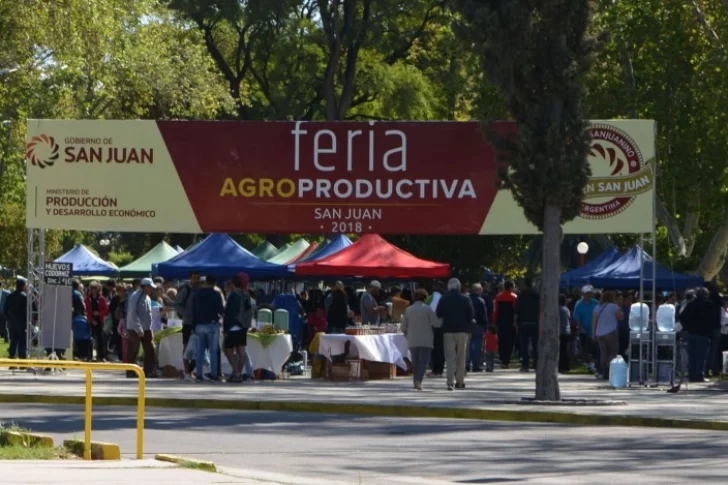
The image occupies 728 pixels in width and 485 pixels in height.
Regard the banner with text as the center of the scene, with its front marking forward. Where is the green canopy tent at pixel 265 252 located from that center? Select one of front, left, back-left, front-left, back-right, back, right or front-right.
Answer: back

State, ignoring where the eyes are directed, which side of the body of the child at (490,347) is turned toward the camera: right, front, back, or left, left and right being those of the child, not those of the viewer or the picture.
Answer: back

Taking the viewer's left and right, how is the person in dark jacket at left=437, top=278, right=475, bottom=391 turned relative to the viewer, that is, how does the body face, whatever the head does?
facing away from the viewer

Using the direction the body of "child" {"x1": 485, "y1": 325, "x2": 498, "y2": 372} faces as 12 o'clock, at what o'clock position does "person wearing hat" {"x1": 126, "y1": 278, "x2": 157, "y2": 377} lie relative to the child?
The person wearing hat is roughly at 8 o'clock from the child.

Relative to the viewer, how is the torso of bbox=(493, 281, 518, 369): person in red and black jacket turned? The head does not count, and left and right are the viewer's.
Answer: facing away from the viewer

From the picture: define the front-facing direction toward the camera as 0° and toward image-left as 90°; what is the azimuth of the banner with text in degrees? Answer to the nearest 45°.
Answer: approximately 0°

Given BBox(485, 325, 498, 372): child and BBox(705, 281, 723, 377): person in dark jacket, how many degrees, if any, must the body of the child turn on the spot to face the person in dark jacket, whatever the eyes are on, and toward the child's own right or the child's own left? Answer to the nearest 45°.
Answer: approximately 90° to the child's own right

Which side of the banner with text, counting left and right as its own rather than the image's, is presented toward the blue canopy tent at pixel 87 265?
back
